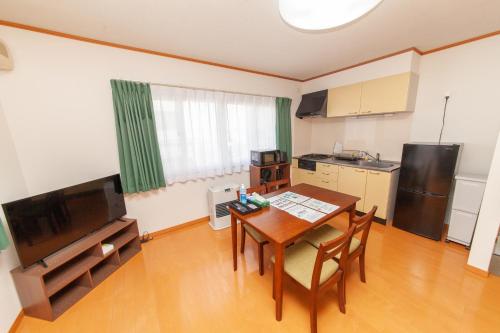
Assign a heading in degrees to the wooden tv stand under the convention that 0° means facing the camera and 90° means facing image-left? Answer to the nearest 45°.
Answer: approximately 315°

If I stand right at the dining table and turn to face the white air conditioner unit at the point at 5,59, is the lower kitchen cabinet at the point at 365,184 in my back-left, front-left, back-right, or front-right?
back-right

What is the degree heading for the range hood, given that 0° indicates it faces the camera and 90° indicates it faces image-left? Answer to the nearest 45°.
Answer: approximately 45°

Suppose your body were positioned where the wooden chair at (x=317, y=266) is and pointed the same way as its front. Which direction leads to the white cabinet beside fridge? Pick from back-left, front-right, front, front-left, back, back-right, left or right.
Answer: right

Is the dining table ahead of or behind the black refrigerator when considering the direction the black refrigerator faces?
ahead

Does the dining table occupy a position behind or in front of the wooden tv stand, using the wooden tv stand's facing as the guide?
in front

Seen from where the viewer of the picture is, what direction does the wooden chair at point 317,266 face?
facing away from the viewer and to the left of the viewer

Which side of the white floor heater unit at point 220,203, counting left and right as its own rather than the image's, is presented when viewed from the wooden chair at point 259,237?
front
